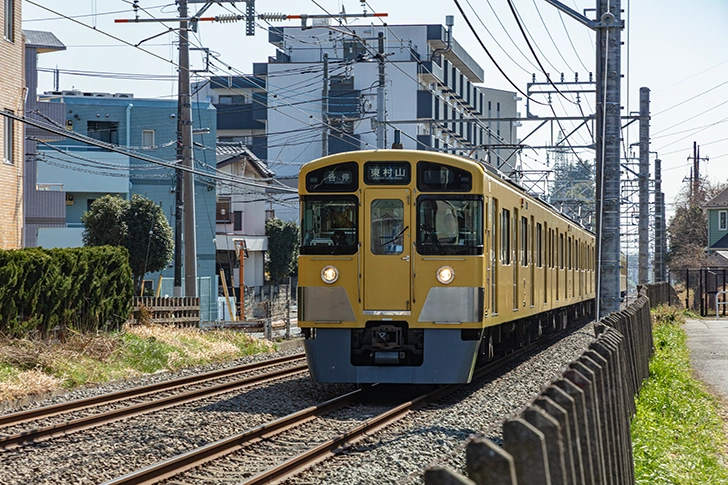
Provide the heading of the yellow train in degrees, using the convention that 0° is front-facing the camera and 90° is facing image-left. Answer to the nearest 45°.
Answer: approximately 0°

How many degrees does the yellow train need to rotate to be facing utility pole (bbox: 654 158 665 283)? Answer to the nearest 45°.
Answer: approximately 180°

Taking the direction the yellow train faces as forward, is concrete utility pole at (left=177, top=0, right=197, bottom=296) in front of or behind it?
behind

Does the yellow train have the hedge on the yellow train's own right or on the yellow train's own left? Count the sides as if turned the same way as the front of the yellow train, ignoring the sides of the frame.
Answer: on the yellow train's own right
